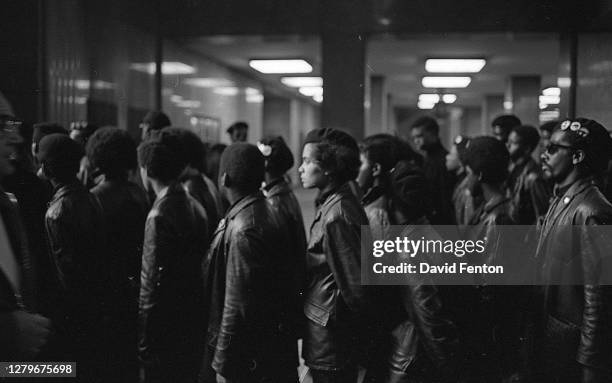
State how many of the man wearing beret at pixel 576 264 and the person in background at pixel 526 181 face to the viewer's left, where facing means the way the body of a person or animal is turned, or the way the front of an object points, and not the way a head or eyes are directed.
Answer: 2

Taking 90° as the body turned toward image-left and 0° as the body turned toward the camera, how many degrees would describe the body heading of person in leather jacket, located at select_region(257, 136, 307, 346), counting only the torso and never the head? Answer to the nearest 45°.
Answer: approximately 90°

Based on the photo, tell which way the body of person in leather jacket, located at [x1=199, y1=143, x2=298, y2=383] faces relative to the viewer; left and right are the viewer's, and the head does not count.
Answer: facing away from the viewer and to the left of the viewer

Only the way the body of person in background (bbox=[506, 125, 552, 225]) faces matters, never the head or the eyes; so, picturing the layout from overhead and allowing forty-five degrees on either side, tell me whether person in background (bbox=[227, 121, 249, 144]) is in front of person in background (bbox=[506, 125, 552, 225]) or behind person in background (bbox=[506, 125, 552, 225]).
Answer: in front

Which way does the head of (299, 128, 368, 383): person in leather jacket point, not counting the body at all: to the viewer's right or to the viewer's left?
to the viewer's left

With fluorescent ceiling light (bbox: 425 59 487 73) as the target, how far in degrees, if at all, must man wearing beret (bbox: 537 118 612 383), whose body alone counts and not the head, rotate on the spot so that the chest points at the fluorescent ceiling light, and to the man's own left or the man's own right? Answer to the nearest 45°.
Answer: approximately 90° to the man's own right

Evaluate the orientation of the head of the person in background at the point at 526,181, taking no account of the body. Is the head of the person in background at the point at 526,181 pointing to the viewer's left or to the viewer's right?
to the viewer's left

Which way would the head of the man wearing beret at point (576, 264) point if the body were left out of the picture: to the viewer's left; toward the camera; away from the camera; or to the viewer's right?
to the viewer's left

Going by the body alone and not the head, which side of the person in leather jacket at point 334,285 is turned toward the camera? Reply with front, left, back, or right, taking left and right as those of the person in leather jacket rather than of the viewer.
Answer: left
